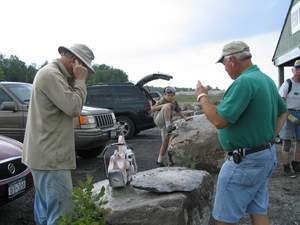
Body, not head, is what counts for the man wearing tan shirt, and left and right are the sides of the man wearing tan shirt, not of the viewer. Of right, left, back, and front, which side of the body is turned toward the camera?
right

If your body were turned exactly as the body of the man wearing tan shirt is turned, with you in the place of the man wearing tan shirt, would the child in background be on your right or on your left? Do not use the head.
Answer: on your left

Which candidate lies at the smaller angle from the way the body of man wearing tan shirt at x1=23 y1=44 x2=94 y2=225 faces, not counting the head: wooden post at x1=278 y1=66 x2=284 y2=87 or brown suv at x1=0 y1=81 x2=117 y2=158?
the wooden post

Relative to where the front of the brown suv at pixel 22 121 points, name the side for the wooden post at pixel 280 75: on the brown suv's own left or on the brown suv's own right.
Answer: on the brown suv's own left

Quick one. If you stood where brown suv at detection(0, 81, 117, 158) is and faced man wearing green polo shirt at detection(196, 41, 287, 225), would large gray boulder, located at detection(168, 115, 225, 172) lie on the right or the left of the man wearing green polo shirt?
left

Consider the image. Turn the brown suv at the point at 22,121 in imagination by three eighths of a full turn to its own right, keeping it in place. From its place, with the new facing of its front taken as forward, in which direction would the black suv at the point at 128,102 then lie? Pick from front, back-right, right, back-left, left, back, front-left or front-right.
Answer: back-right

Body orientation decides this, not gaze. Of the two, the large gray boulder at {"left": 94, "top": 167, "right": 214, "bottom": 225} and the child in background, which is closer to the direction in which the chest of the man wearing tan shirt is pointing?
the large gray boulder

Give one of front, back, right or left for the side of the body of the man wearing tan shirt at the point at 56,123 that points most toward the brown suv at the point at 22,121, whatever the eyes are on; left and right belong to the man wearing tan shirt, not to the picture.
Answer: left

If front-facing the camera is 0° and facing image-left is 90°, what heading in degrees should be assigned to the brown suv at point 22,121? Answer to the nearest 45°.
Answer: approximately 315°
